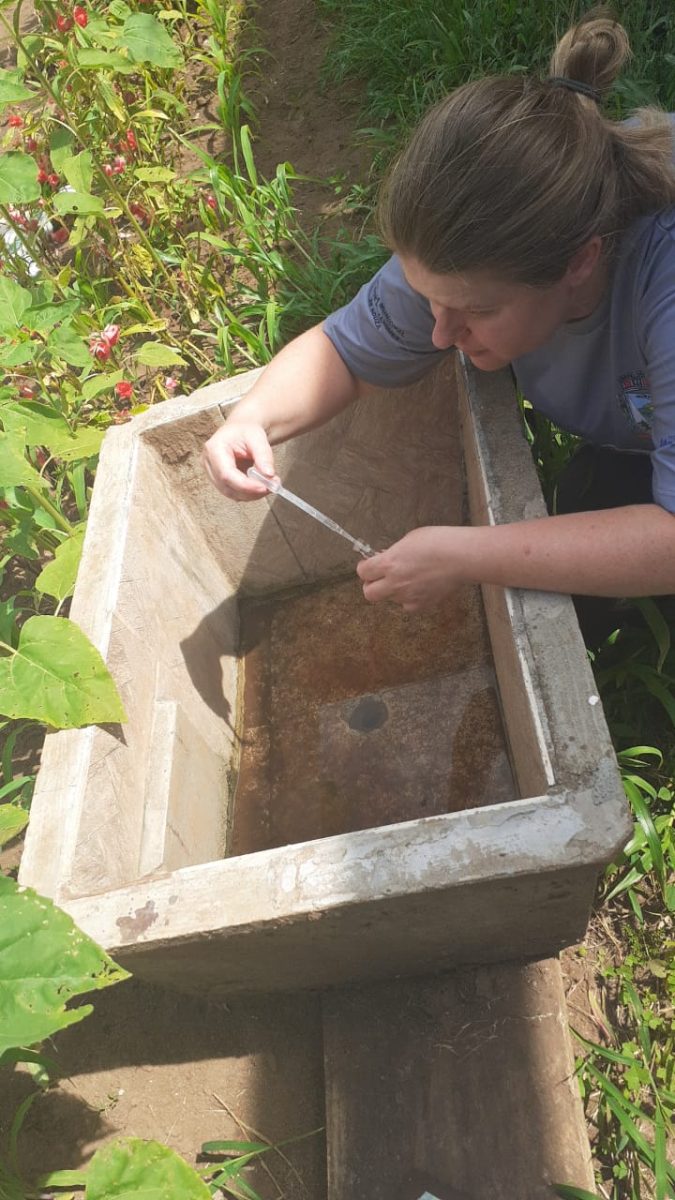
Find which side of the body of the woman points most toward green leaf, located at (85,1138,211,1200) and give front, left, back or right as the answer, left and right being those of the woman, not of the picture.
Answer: front

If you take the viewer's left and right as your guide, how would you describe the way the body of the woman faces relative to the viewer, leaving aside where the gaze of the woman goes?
facing the viewer and to the left of the viewer

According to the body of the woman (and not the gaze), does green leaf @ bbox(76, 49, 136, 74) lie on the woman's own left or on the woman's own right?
on the woman's own right

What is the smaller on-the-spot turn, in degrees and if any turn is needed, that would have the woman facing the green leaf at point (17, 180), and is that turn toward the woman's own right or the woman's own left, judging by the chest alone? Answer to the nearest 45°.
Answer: approximately 90° to the woman's own right

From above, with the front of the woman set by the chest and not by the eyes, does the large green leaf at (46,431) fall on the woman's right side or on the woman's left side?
on the woman's right side

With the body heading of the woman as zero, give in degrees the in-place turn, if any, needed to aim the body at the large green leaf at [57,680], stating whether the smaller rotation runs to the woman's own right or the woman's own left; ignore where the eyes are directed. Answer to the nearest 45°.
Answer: approximately 45° to the woman's own right
